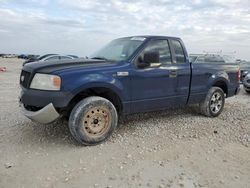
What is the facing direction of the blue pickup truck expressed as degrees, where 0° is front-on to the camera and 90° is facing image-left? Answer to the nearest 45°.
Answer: approximately 45°
